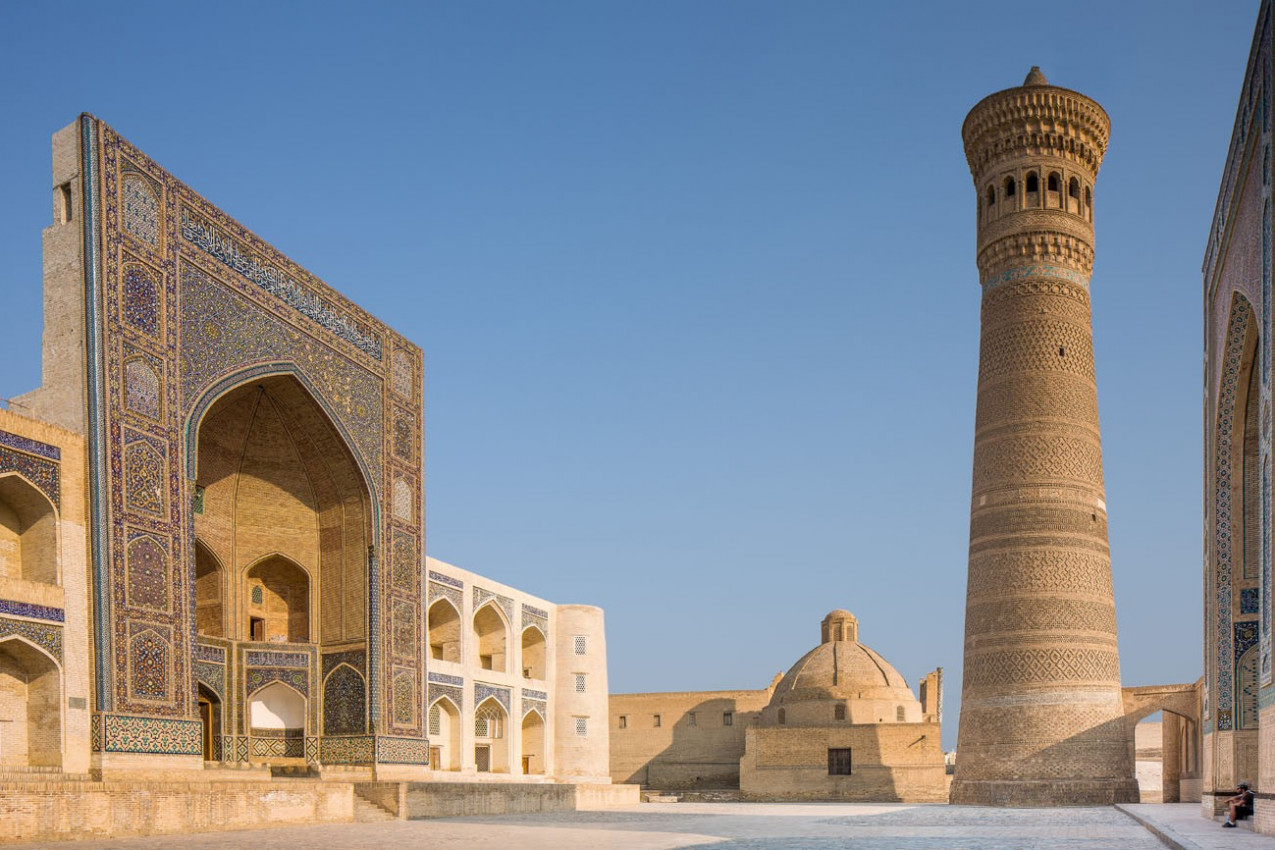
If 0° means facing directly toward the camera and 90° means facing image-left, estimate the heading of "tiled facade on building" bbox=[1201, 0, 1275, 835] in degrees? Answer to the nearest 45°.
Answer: approximately 90°

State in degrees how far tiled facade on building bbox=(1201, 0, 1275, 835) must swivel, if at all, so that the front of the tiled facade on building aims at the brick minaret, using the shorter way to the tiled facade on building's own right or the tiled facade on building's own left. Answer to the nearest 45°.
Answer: approximately 90° to the tiled facade on building's own right

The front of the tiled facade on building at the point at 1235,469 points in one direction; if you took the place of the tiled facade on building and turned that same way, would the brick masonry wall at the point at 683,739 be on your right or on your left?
on your right

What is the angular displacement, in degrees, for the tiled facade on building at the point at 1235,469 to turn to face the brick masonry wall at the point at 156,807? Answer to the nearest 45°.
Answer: approximately 45° to its left

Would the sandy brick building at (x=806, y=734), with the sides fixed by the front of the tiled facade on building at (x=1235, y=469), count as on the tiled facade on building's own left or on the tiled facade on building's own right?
on the tiled facade on building's own right

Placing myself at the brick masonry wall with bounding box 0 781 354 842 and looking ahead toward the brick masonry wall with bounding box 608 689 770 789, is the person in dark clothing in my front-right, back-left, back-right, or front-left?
front-right

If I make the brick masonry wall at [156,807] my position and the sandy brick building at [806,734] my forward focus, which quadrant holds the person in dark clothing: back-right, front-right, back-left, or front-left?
front-right
